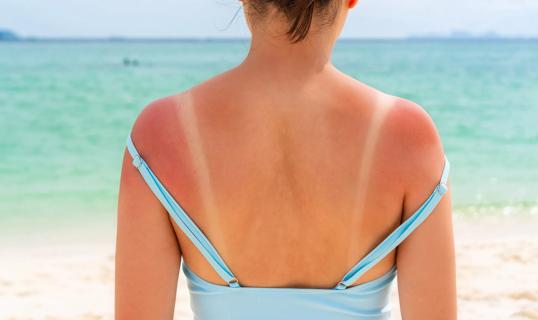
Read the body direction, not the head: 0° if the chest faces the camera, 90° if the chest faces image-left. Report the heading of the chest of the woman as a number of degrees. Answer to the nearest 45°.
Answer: approximately 180°

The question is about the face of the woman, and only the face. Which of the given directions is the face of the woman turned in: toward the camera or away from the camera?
away from the camera
